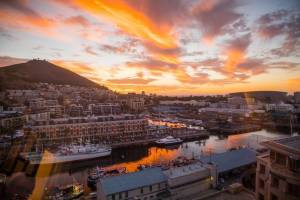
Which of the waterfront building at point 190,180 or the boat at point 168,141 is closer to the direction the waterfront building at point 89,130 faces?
the waterfront building

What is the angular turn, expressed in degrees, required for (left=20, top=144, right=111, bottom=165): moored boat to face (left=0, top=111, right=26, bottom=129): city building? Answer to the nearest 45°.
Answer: approximately 45° to its right

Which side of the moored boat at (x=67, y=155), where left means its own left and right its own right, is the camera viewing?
left

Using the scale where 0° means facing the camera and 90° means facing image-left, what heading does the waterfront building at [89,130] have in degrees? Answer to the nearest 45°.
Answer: approximately 0°

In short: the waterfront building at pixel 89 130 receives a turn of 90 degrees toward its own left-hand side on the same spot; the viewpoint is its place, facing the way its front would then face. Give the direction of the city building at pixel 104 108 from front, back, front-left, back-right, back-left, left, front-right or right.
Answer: left

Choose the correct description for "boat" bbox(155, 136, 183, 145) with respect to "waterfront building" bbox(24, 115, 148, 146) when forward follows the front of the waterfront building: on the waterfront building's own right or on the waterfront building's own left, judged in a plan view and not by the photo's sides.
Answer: on the waterfront building's own left

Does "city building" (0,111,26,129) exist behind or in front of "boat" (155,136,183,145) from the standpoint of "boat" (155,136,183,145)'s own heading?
in front

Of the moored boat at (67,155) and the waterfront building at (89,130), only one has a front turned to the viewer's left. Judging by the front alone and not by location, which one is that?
the moored boat

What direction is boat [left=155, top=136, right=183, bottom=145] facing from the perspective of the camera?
to the viewer's left

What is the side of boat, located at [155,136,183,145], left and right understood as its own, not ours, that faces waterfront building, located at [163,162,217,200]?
left

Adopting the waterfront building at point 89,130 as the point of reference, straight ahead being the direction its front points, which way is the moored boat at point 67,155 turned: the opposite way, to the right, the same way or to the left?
to the right

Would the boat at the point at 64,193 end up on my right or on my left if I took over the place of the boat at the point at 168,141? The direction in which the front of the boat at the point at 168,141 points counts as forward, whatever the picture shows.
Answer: on my left

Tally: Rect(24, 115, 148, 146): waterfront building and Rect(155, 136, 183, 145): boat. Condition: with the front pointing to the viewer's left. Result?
1
